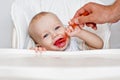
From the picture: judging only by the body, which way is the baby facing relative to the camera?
toward the camera
